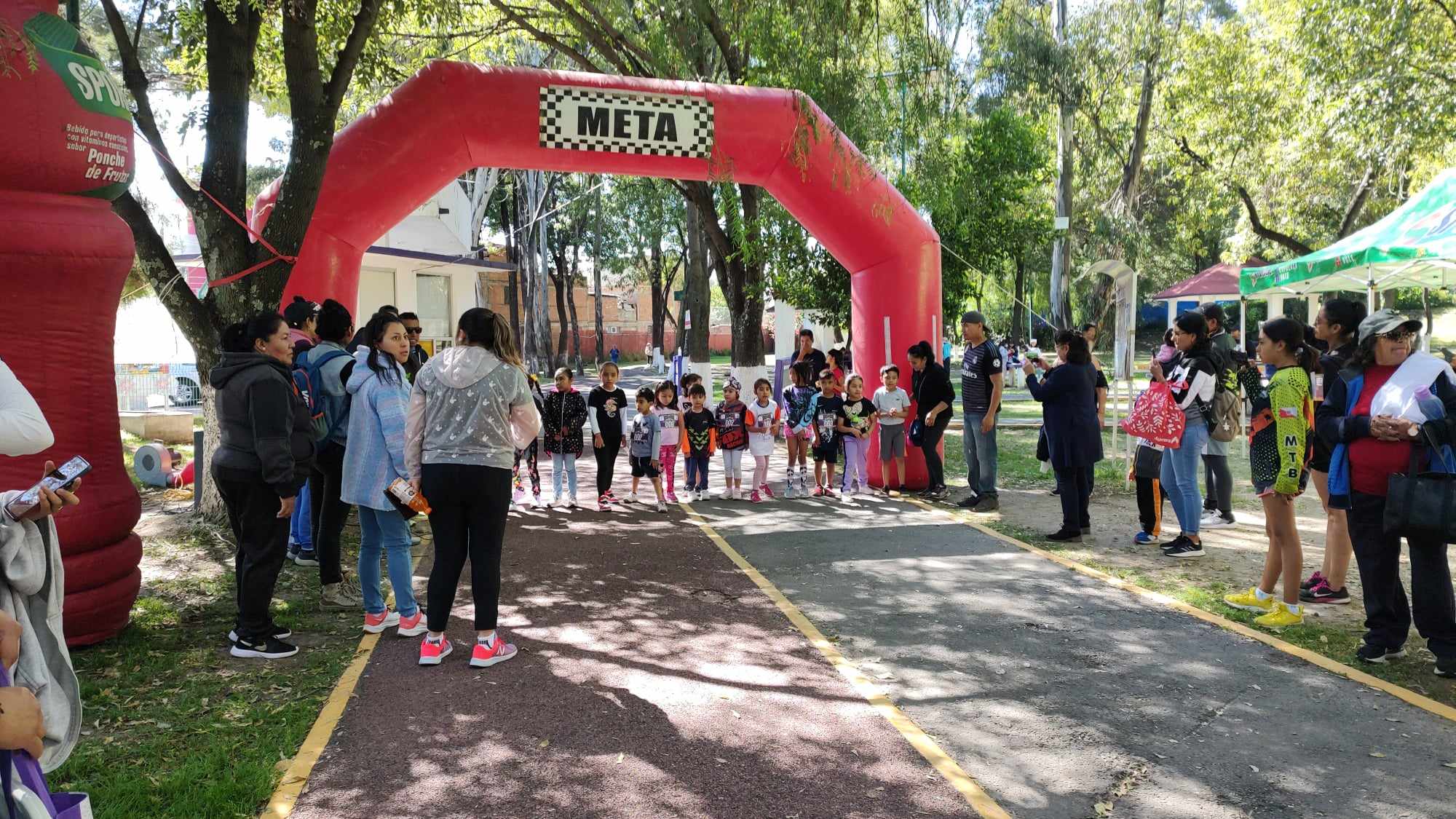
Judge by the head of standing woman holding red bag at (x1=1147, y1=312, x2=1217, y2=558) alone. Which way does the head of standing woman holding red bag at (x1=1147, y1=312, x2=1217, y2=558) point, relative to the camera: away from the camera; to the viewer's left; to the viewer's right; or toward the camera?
to the viewer's left

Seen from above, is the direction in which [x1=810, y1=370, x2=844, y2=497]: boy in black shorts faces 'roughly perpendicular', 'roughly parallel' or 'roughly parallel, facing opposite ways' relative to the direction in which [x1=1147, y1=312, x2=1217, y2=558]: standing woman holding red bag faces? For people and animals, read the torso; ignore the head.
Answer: roughly perpendicular

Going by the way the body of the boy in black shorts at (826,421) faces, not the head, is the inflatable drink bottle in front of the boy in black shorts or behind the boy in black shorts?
in front

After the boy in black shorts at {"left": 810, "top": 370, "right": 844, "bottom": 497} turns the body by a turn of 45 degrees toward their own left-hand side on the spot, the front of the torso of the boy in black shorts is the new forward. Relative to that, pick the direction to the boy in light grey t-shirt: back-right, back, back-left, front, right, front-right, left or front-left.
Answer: front-left

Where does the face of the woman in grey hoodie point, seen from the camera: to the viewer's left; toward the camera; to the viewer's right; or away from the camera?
away from the camera

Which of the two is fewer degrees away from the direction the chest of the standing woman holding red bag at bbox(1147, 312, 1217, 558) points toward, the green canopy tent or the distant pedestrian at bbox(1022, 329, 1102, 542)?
the distant pedestrian

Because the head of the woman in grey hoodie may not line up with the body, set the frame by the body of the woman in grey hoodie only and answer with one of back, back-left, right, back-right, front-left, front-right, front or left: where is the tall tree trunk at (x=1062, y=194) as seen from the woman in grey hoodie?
front-right

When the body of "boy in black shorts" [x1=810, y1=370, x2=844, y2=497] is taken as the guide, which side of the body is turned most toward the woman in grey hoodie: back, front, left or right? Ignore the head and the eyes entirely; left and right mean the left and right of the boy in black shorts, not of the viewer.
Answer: front

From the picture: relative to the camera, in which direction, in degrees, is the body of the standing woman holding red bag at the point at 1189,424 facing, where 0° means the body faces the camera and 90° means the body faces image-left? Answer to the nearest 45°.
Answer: approximately 90°

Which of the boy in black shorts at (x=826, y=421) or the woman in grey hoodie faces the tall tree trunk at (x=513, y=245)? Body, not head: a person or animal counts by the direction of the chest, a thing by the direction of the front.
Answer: the woman in grey hoodie

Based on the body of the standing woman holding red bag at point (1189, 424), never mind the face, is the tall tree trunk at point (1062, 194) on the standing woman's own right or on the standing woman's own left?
on the standing woman's own right

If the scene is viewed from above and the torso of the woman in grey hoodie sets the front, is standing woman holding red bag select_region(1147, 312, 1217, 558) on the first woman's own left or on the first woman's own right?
on the first woman's own right

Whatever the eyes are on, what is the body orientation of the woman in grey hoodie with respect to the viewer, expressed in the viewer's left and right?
facing away from the viewer

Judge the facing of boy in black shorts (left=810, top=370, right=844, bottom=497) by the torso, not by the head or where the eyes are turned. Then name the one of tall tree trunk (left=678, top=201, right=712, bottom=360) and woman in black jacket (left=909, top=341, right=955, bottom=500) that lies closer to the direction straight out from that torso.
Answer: the woman in black jacket
